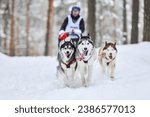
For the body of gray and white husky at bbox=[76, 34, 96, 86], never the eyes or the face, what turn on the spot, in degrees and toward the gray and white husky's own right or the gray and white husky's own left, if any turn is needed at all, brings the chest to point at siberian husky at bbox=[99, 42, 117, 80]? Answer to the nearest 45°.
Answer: approximately 135° to the gray and white husky's own left

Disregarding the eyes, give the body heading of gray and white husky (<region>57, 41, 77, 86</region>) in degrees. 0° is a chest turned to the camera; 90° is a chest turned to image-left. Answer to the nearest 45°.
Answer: approximately 0°

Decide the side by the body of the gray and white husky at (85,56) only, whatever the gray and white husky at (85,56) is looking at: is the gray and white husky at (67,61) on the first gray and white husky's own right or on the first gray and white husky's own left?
on the first gray and white husky's own right

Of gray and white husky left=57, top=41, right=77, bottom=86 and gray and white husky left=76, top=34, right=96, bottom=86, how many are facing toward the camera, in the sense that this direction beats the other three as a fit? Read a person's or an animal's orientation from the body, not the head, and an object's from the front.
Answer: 2

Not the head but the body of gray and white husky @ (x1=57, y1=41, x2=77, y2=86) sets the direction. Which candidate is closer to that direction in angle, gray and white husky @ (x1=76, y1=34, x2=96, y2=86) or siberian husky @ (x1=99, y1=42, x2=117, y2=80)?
the gray and white husky

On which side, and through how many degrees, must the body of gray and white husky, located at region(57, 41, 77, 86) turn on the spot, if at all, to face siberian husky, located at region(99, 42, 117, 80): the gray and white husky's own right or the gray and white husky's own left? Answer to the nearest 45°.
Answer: approximately 135° to the gray and white husky's own left

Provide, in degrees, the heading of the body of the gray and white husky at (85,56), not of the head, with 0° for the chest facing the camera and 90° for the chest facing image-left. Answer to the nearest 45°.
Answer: approximately 0°
